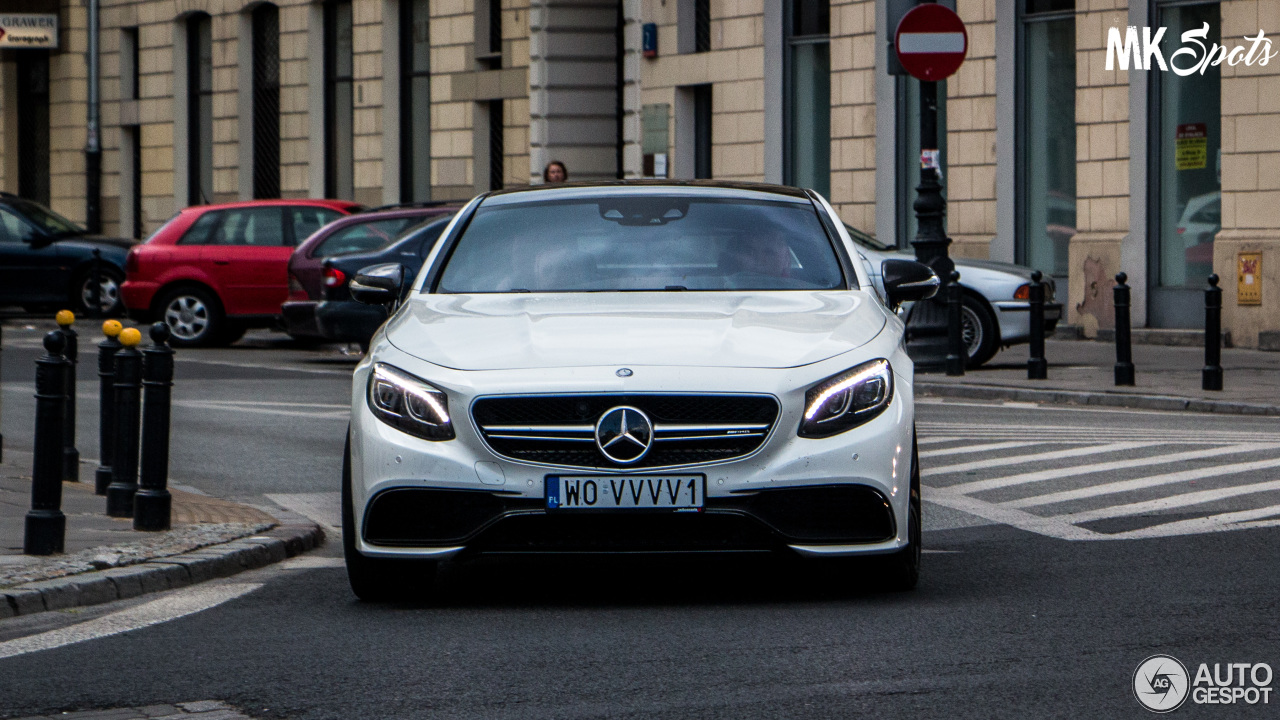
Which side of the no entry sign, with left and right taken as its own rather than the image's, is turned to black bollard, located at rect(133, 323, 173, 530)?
front

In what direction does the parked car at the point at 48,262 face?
to the viewer's right

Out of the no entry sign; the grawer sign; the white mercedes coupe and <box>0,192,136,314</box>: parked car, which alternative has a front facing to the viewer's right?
the parked car

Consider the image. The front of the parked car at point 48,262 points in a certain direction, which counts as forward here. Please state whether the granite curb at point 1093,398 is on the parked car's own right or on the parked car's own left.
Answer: on the parked car's own right

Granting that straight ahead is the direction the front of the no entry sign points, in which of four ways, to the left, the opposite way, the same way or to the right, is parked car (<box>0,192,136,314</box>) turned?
to the left

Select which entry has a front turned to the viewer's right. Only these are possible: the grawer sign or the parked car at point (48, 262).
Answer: the parked car

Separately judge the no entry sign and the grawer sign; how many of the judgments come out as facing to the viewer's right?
0

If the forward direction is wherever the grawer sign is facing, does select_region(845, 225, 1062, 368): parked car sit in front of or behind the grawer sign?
in front

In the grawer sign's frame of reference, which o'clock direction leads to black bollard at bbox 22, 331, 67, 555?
The black bollard is roughly at 12 o'clock from the grawer sign.

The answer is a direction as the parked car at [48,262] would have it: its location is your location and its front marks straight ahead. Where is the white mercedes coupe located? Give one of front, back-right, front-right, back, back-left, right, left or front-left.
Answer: right
